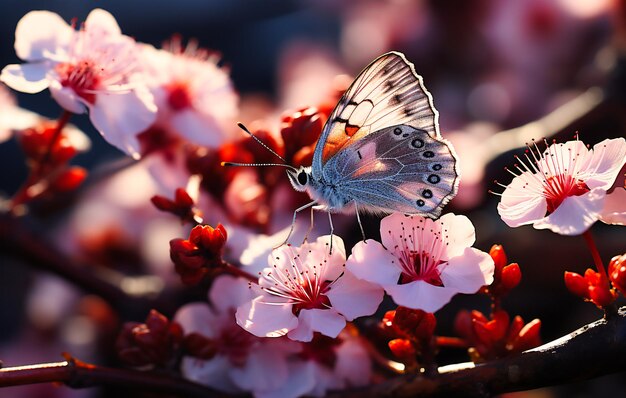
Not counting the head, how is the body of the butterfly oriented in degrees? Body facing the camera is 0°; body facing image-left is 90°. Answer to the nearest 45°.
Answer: approximately 90°
